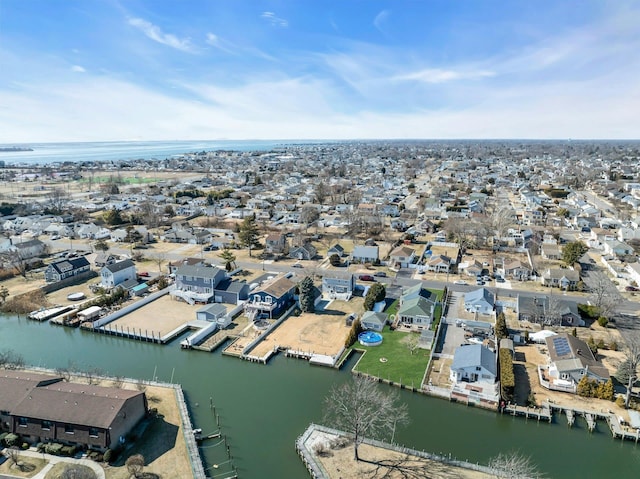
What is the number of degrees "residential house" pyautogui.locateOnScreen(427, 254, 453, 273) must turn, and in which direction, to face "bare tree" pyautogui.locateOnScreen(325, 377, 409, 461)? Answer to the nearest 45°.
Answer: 0° — it already faces it

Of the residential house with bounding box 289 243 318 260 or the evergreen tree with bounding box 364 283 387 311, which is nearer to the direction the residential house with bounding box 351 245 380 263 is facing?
the evergreen tree

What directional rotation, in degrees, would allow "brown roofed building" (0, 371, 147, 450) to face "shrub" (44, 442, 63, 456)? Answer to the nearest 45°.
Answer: approximately 45° to its right

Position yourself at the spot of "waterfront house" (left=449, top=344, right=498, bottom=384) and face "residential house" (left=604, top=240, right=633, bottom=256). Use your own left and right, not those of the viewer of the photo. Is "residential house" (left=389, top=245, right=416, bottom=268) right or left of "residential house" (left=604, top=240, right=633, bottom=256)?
left

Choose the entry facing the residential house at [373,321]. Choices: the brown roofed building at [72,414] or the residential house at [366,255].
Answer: the residential house at [366,255]

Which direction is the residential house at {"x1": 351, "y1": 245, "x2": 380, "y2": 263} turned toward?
toward the camera

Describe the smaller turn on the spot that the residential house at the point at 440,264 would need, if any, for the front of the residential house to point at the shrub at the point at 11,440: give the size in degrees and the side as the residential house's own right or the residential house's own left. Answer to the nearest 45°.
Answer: approximately 45° to the residential house's own right

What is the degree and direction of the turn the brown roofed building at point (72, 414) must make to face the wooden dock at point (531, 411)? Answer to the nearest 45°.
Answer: approximately 45° to its left

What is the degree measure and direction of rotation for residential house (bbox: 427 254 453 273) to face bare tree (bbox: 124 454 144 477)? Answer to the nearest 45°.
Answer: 0° — it already faces it

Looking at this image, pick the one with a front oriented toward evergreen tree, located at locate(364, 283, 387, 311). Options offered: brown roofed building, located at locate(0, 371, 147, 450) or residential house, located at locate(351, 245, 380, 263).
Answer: the residential house

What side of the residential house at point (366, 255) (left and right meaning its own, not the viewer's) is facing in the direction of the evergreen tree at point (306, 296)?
front

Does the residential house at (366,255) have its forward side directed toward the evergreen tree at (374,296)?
yes

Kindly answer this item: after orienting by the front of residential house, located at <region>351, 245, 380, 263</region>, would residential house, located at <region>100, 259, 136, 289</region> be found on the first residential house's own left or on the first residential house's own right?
on the first residential house's own right

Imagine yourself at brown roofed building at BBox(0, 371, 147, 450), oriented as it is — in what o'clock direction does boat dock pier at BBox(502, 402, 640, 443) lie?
The boat dock pier is roughly at 10 o'clock from the brown roofed building.

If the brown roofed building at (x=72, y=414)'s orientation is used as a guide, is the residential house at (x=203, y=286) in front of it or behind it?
behind

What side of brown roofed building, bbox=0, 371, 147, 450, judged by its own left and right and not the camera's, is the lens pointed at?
front

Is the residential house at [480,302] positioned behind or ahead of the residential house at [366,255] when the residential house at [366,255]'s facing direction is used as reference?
ahead

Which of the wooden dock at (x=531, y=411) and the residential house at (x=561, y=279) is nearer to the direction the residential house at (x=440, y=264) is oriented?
the wooden dock

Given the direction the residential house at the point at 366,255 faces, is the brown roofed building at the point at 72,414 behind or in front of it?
in front
